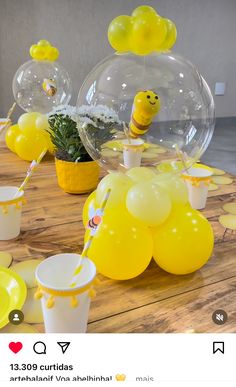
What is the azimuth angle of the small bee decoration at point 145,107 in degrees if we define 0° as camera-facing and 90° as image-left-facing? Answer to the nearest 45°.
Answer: approximately 315°
